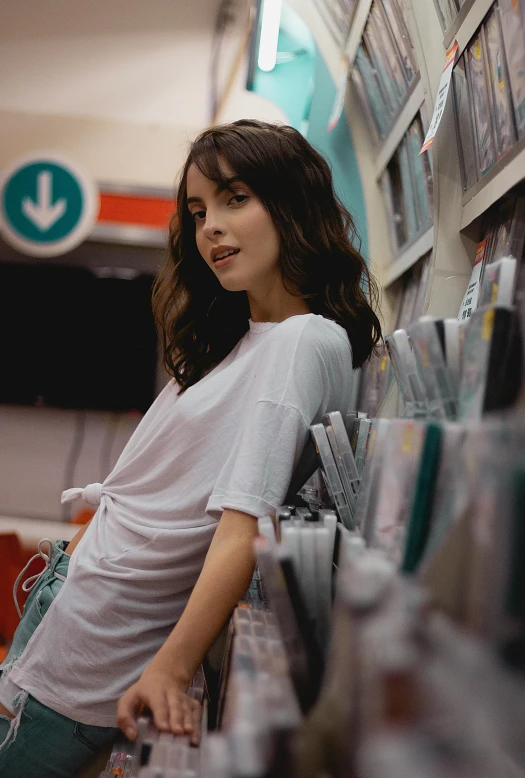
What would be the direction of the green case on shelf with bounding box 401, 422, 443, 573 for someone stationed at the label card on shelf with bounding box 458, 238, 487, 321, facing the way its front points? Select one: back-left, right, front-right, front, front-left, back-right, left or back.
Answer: front-left

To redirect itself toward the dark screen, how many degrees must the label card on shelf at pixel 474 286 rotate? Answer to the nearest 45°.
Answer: approximately 90° to its right

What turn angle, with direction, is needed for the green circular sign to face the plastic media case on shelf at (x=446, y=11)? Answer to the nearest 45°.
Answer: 0° — it already faces it

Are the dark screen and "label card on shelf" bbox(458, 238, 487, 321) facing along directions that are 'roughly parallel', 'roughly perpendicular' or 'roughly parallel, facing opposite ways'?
roughly perpendicular

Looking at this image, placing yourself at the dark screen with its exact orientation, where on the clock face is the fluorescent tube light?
The fluorescent tube light is roughly at 11 o'clock from the dark screen.

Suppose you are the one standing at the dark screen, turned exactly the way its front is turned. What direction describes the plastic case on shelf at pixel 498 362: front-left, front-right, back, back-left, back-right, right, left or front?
front

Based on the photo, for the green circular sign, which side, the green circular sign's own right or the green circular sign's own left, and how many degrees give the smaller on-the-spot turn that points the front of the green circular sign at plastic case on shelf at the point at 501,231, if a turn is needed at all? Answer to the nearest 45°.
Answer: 0° — it already faces it

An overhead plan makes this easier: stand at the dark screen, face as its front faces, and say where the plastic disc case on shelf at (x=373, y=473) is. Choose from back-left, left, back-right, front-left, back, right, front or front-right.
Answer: front

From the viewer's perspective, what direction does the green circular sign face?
toward the camera

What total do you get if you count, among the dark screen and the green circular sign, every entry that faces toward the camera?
2

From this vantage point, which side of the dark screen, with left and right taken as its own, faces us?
front

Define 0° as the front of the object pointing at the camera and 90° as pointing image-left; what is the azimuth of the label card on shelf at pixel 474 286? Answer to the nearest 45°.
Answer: approximately 45°

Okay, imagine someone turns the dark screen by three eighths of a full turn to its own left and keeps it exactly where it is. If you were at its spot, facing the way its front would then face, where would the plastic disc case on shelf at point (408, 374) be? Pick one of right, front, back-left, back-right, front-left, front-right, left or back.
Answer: back-right

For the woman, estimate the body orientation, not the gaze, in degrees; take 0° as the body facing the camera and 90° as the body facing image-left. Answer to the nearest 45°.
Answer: approximately 45°

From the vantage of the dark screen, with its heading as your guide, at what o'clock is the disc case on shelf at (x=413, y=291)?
The disc case on shelf is roughly at 11 o'clock from the dark screen.

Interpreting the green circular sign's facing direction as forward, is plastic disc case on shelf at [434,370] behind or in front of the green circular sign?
in front

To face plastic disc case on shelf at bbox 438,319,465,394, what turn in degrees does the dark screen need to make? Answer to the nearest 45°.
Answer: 0° — it already faces it
